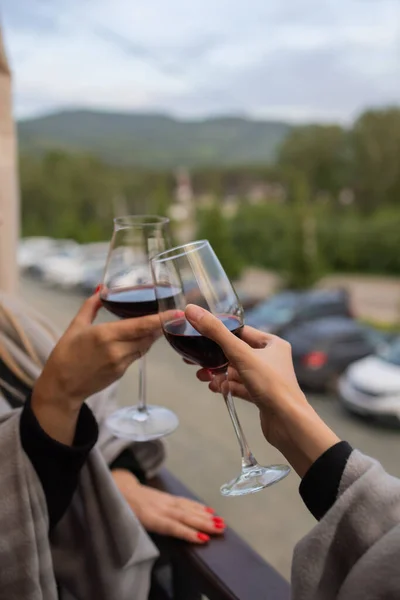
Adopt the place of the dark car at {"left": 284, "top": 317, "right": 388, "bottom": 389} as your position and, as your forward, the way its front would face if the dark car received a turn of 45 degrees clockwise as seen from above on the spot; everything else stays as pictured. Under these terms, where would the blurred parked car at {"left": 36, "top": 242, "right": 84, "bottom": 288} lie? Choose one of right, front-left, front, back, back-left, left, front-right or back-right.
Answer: back-left

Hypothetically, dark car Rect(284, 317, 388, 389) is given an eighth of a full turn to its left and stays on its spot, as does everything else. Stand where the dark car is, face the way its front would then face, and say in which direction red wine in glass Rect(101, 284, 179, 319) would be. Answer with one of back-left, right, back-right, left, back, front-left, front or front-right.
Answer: back

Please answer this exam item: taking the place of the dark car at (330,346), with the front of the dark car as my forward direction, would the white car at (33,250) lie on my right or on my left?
on my left

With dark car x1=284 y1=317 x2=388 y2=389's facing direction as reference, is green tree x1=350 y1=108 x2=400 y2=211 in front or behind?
in front

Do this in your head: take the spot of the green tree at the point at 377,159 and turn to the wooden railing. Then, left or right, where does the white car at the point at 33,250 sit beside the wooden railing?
right

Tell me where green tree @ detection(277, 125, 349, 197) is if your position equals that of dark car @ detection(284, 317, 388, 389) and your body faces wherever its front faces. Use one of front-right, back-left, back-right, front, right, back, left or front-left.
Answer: front-left
